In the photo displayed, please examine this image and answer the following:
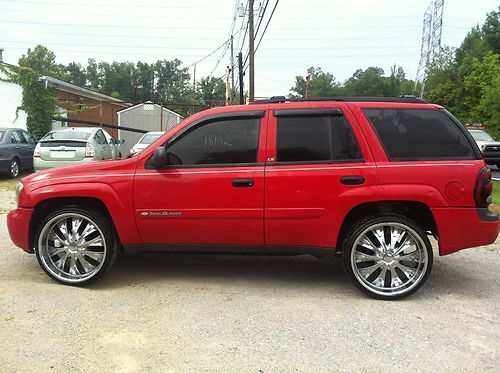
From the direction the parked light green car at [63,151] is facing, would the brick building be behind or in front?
in front

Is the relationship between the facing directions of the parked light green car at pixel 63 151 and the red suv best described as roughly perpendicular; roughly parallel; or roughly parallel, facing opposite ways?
roughly perpendicular

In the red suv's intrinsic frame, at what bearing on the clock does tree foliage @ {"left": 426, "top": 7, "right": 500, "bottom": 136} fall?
The tree foliage is roughly at 4 o'clock from the red suv.

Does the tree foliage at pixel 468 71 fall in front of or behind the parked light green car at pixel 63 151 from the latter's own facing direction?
in front

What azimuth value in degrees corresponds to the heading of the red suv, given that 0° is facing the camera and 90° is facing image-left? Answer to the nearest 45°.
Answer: approximately 90°

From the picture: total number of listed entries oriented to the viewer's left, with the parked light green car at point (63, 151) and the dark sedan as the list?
0

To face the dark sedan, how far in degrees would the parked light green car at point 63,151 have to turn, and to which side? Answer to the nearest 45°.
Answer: approximately 90° to its left

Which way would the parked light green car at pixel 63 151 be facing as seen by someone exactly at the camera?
facing away from the viewer and to the right of the viewer

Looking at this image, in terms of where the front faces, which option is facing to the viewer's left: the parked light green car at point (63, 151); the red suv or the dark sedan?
the red suv

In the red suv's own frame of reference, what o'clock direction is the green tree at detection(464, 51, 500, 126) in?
The green tree is roughly at 4 o'clock from the red suv.

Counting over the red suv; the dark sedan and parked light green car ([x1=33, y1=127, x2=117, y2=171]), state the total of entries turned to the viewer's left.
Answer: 1

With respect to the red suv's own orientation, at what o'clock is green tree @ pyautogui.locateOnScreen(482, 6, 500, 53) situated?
The green tree is roughly at 4 o'clock from the red suv.

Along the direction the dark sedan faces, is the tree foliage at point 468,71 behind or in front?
in front

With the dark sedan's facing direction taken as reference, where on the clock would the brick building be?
The brick building is roughly at 11 o'clock from the dark sedan.
